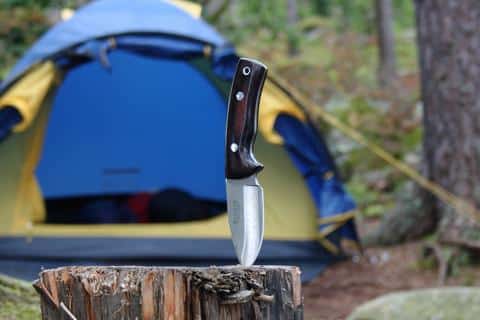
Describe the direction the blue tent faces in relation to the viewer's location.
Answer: facing the viewer

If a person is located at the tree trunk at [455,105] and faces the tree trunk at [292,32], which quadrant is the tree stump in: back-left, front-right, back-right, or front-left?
back-left

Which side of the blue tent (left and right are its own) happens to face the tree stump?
front

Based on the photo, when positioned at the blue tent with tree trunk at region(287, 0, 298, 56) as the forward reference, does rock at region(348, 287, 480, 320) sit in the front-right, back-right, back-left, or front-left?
back-right

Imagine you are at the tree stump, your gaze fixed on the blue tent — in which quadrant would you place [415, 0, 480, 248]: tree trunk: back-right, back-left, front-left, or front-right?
front-right

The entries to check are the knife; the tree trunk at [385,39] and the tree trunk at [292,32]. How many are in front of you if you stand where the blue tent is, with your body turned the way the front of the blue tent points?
1

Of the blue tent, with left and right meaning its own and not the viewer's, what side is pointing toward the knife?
front

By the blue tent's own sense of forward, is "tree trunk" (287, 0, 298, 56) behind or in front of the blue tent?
behind

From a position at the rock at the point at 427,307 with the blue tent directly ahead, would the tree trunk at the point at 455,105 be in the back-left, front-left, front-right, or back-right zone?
front-right

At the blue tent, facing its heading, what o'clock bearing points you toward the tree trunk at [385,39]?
The tree trunk is roughly at 7 o'clock from the blue tent.

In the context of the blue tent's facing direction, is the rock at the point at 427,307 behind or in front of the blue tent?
in front

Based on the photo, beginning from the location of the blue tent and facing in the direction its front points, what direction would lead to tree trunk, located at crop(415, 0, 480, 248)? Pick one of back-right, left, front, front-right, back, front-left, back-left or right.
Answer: left

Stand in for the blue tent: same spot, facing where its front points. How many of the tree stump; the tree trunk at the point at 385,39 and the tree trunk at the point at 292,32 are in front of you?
1
